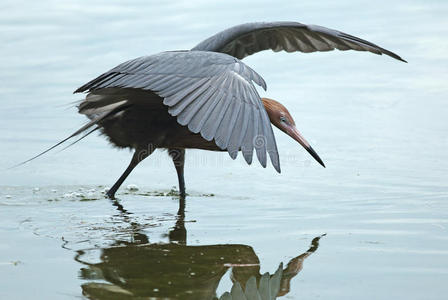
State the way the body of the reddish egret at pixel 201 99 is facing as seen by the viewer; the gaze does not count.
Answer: to the viewer's right
